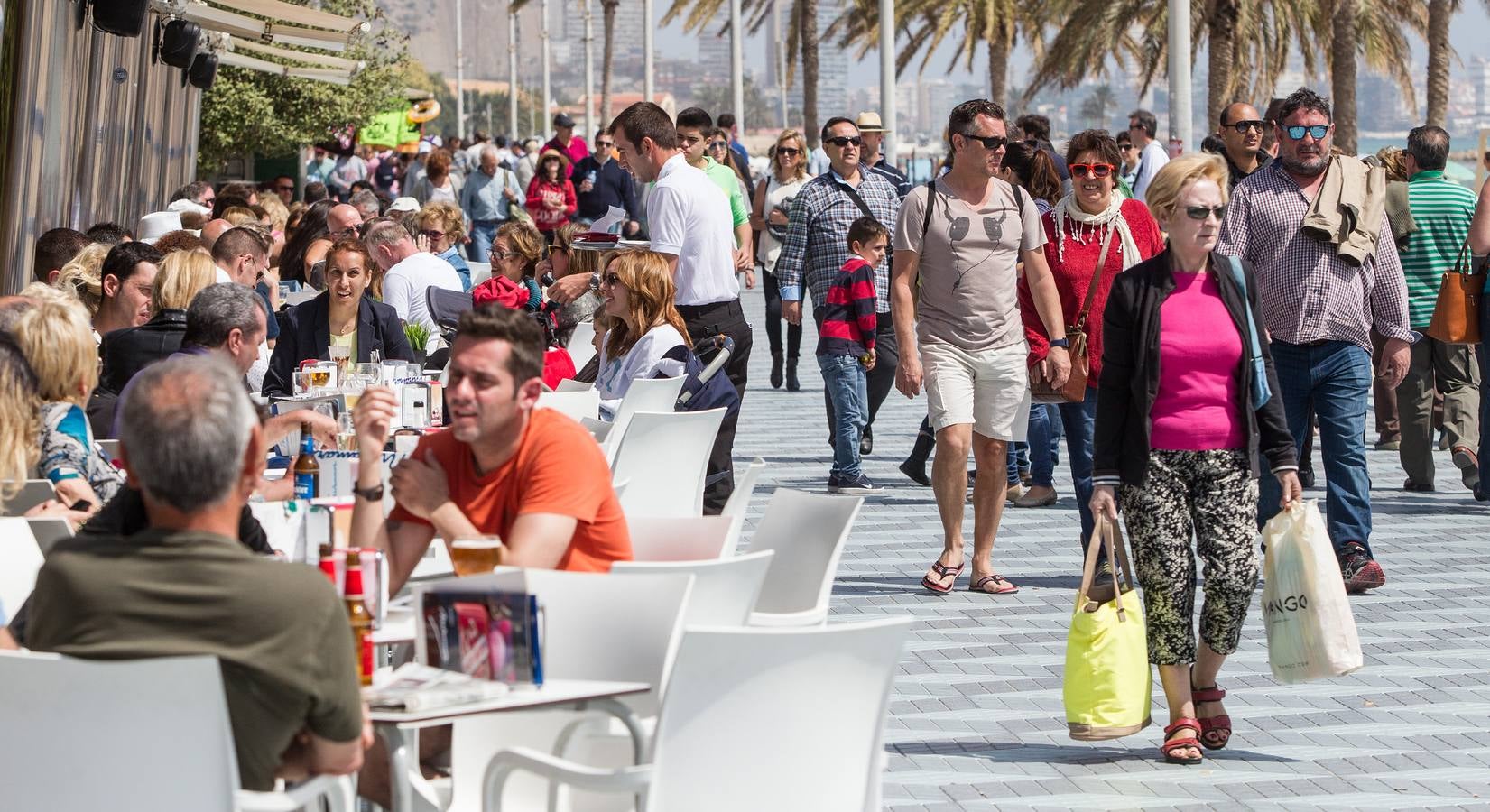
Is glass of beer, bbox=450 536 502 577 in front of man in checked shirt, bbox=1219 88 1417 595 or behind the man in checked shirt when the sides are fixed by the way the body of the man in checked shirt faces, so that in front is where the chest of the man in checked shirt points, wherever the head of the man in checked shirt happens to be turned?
in front

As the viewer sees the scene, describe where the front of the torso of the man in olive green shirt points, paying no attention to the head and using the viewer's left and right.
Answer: facing away from the viewer

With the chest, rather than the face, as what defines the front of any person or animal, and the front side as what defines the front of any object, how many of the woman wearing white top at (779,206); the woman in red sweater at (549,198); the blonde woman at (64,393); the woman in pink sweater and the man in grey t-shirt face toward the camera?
4

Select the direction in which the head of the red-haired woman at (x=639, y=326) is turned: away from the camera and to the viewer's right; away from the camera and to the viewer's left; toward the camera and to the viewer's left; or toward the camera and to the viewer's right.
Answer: toward the camera and to the viewer's left

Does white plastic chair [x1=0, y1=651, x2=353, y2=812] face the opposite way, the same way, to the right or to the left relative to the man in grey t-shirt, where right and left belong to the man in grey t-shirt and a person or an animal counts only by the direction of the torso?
the opposite way

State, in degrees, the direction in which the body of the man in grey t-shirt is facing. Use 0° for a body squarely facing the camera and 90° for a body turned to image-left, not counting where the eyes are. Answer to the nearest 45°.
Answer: approximately 0°

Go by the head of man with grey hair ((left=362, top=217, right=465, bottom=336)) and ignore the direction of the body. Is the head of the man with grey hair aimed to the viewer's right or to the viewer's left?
to the viewer's left

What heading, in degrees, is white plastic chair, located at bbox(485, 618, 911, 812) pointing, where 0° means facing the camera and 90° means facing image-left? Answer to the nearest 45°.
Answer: approximately 135°

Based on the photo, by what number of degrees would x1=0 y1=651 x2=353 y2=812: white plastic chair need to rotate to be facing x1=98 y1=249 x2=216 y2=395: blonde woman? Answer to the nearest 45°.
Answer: approximately 45° to its left

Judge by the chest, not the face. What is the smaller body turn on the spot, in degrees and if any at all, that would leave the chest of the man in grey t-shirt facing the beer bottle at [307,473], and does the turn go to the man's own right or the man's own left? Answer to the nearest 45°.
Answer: approximately 45° to the man's own right

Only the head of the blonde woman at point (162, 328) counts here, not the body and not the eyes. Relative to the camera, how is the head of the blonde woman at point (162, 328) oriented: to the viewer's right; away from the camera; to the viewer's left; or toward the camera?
away from the camera
